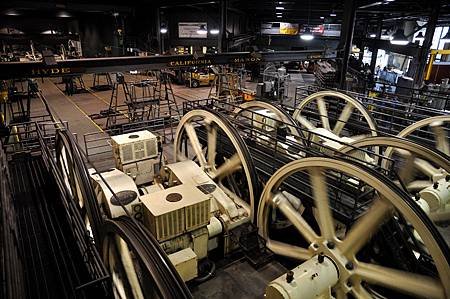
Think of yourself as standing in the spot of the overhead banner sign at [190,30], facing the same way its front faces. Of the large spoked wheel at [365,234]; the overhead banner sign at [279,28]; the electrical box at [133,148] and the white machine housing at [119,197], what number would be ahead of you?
3

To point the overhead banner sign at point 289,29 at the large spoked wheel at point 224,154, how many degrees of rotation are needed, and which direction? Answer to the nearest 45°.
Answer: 0° — it already faces it

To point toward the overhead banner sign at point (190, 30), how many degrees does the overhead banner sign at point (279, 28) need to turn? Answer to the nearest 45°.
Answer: approximately 45° to its right

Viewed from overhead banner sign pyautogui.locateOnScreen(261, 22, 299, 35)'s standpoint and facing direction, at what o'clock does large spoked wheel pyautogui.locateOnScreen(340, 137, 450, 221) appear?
The large spoked wheel is roughly at 12 o'clock from the overhead banner sign.

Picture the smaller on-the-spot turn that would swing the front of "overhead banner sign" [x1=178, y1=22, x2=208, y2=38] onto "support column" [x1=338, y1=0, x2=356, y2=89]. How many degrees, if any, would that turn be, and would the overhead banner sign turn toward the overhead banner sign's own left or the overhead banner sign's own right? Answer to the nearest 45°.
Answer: approximately 45° to the overhead banner sign's own left

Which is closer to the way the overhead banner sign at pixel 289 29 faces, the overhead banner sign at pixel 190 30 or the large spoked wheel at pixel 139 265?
the large spoked wheel

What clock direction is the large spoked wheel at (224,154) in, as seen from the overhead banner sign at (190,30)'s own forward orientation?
The large spoked wheel is roughly at 12 o'clock from the overhead banner sign.

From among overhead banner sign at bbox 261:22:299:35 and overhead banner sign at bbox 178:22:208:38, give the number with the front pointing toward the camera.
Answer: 2

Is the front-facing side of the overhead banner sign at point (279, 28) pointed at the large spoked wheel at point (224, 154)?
yes

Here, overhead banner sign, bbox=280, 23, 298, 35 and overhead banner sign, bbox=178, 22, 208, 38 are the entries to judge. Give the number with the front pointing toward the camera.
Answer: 2

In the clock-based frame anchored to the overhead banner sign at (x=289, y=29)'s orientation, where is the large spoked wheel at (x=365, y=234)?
The large spoked wheel is roughly at 12 o'clock from the overhead banner sign.
